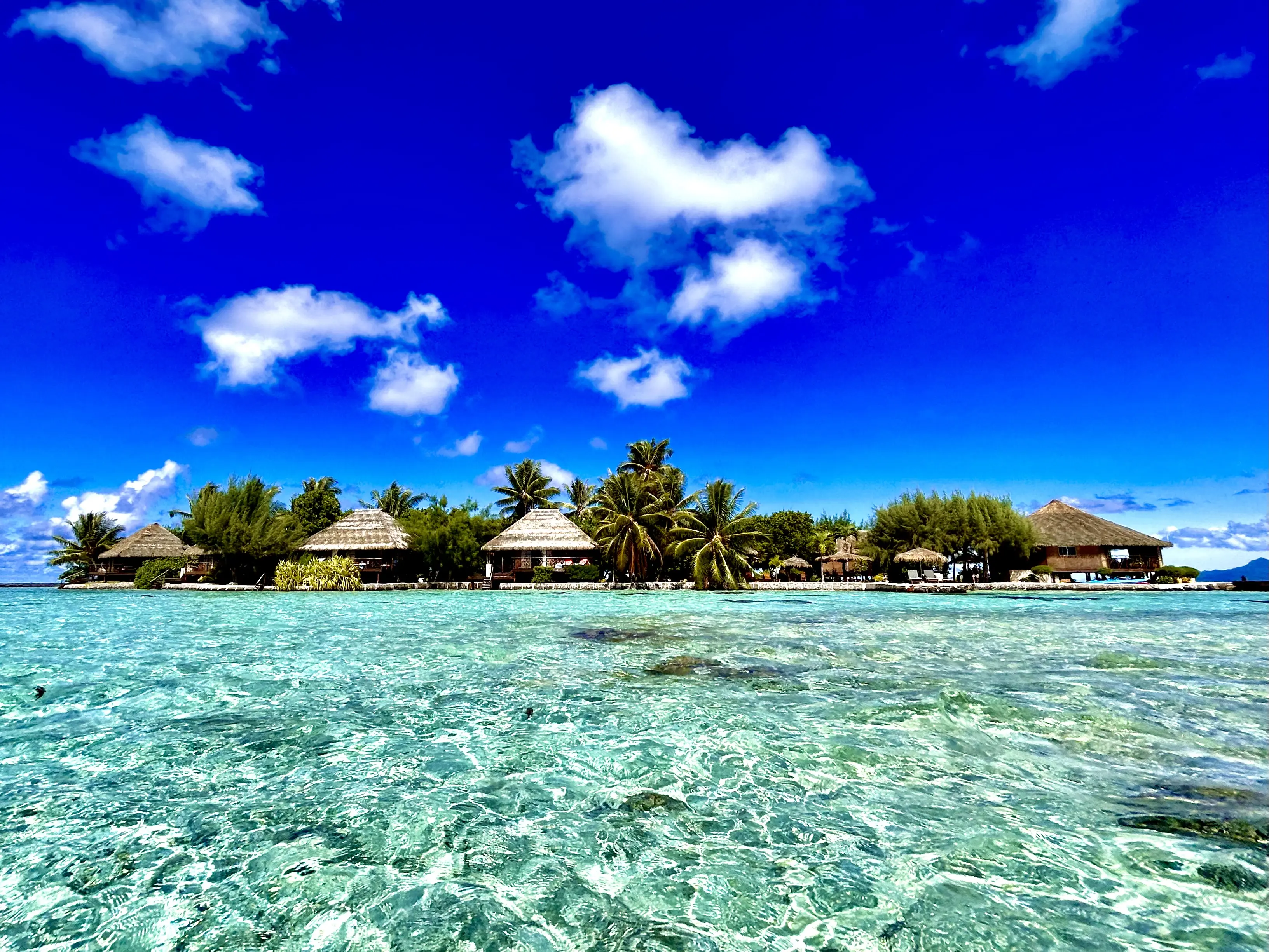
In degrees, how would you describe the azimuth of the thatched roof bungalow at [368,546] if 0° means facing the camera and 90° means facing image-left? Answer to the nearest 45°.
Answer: approximately 0°

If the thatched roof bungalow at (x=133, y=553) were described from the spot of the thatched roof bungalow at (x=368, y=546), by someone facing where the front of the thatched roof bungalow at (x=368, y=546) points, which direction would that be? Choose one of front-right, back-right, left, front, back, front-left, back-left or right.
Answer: back-right

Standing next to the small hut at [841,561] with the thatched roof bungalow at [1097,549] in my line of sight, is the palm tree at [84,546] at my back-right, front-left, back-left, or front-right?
back-right

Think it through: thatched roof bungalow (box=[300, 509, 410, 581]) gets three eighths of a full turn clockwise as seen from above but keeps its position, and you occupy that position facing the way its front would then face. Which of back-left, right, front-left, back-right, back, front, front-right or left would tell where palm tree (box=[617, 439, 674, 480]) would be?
back-right

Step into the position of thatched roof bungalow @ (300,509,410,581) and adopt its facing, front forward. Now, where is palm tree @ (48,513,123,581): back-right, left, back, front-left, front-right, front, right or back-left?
back-right
